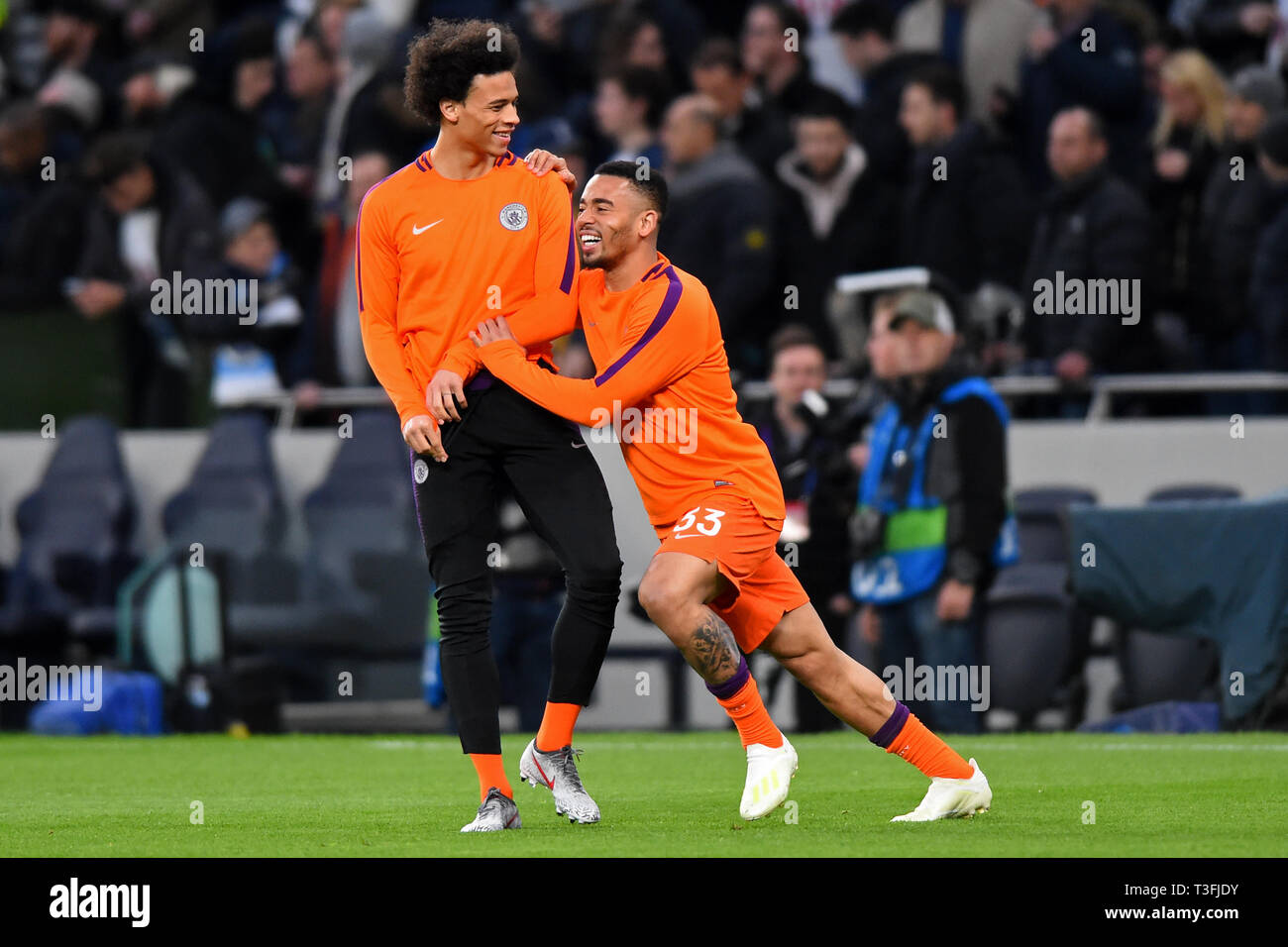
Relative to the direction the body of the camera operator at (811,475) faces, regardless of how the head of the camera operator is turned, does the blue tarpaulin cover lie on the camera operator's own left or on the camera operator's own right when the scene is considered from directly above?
on the camera operator's own left

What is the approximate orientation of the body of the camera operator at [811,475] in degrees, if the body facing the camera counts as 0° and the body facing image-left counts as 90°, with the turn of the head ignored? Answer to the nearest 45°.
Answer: approximately 0°

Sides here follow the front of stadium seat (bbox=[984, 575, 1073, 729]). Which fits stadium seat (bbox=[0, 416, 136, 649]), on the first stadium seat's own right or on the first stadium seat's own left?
on the first stadium seat's own right

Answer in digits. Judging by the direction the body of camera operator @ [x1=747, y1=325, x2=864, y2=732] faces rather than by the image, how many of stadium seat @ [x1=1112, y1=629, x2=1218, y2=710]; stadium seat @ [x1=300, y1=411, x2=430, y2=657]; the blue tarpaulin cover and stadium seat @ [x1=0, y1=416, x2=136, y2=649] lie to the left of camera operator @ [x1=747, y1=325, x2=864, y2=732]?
2

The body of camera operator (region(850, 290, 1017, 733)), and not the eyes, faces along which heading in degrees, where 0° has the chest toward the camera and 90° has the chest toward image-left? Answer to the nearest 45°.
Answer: approximately 45°

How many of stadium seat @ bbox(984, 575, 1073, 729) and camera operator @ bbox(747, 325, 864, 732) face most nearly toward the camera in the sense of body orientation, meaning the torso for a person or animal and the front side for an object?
2

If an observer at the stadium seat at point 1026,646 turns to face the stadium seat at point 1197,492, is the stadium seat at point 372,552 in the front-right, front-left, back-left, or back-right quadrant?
back-left

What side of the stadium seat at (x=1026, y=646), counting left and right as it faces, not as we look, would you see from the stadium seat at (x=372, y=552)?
right

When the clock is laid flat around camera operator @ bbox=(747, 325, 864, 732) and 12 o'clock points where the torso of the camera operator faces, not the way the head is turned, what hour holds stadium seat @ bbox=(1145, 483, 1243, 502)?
The stadium seat is roughly at 8 o'clock from the camera operator.

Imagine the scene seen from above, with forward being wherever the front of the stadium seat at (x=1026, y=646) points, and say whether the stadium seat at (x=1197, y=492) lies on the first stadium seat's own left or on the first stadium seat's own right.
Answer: on the first stadium seat's own left

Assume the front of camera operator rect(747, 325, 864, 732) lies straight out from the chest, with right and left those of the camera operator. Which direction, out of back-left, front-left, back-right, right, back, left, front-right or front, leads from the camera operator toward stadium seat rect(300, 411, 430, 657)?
back-right
